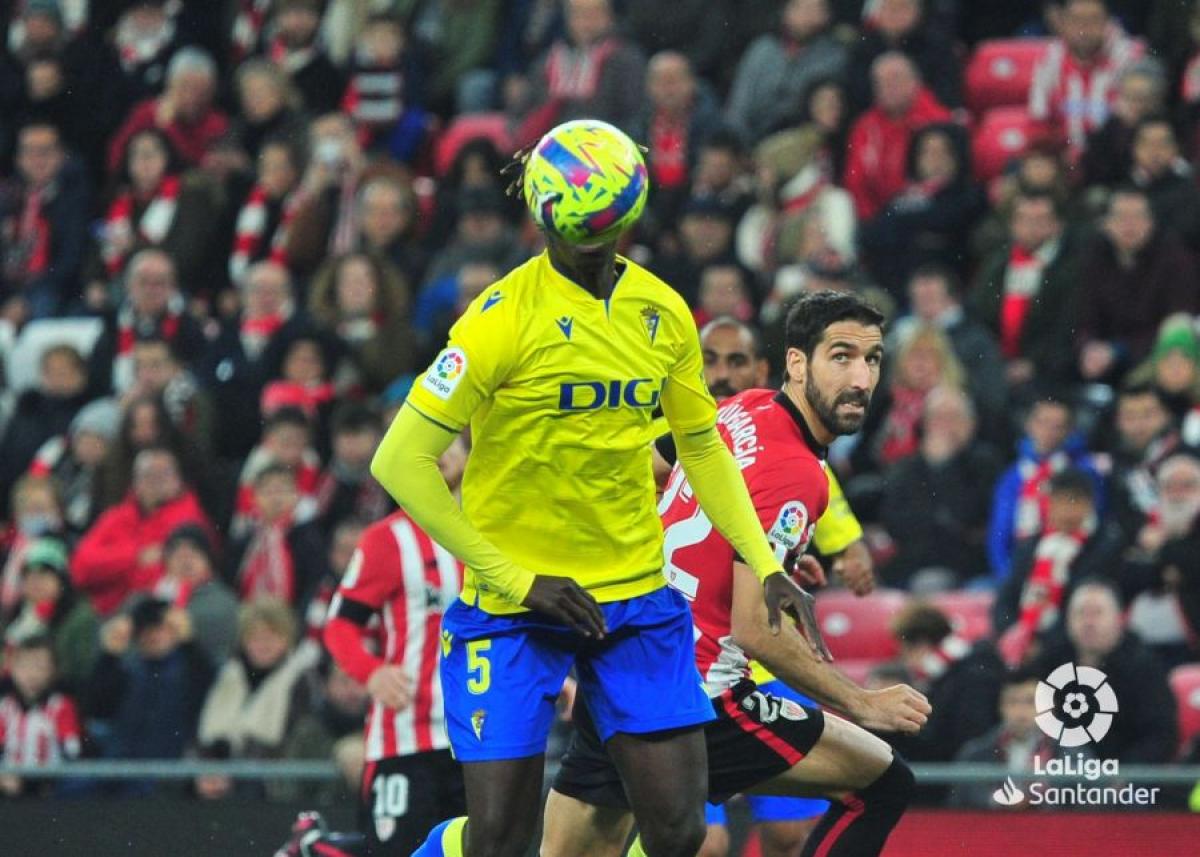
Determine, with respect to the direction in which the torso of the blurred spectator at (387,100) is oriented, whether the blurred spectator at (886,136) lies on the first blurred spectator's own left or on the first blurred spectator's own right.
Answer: on the first blurred spectator's own left

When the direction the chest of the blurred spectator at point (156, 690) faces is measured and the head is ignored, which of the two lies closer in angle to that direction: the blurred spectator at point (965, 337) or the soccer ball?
the soccer ball

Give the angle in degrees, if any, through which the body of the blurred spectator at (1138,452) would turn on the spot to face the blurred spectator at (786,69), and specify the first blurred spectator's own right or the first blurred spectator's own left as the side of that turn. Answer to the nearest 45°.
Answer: approximately 135° to the first blurred spectator's own right

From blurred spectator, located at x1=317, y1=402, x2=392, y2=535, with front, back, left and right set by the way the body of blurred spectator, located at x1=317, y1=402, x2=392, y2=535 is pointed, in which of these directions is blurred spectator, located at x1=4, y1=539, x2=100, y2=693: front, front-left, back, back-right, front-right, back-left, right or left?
right

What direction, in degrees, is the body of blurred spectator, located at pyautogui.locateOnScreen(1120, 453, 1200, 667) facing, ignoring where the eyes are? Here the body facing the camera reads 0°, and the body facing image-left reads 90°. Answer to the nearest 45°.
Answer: approximately 0°
